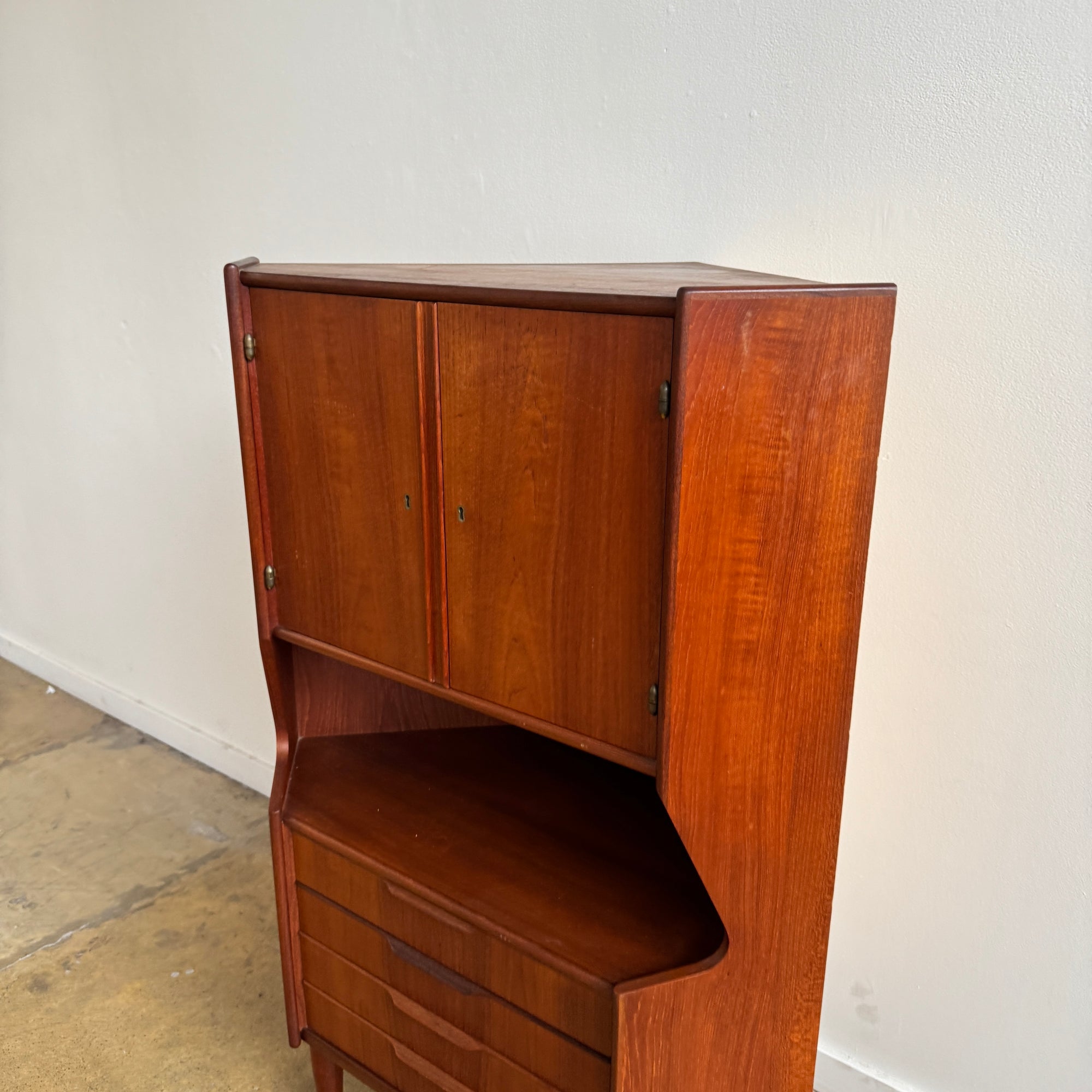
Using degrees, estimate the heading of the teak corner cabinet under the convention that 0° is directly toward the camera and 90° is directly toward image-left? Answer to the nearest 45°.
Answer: approximately 45°
